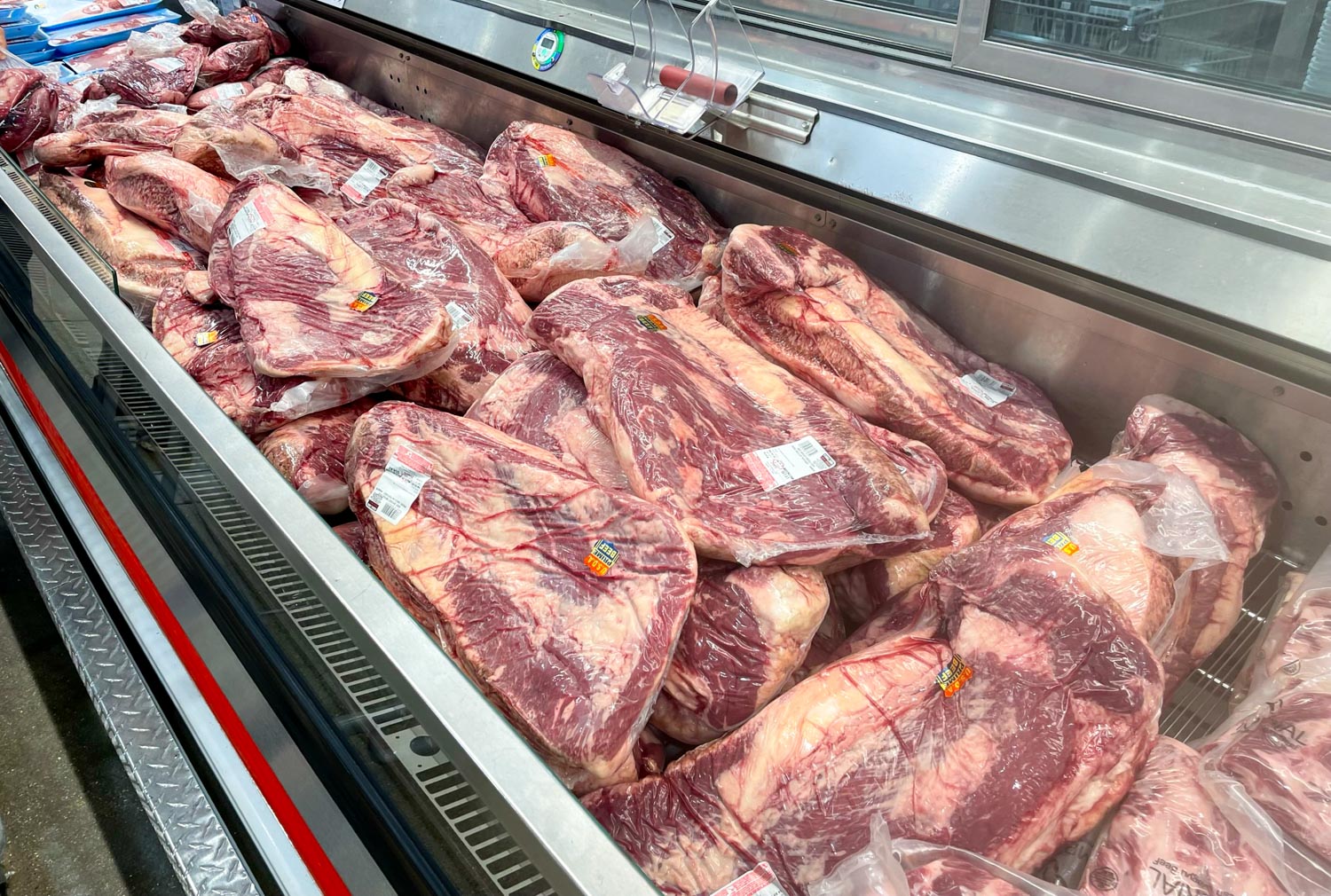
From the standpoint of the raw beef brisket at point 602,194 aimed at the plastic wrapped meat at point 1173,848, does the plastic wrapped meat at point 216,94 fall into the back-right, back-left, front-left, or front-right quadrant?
back-right

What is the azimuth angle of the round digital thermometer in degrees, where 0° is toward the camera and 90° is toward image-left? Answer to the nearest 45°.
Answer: approximately 45°

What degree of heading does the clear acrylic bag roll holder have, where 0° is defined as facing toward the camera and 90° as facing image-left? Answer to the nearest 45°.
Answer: approximately 45°

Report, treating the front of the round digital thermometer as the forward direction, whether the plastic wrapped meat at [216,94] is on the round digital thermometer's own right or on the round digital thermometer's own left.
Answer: on the round digital thermometer's own right

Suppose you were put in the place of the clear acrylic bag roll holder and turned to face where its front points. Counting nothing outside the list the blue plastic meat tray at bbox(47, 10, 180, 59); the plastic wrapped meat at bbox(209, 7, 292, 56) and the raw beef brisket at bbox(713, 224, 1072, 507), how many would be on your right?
2

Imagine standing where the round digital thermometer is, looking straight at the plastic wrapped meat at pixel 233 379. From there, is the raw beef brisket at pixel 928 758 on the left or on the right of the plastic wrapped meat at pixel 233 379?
left
